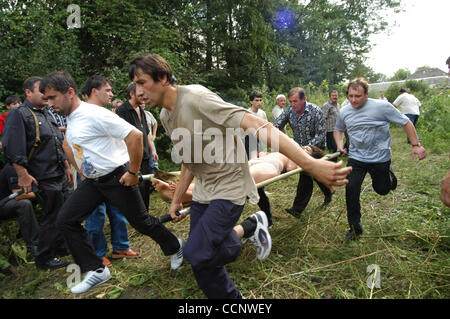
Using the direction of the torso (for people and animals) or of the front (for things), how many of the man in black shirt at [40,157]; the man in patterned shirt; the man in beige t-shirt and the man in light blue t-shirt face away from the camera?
0

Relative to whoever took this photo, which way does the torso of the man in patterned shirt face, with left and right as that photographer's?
facing the viewer and to the left of the viewer

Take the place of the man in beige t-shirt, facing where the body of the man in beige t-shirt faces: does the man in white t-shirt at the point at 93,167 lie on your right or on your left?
on your right

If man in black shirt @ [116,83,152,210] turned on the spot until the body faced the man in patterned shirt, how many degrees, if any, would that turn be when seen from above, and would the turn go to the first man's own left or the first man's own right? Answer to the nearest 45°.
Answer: approximately 45° to the first man's own left

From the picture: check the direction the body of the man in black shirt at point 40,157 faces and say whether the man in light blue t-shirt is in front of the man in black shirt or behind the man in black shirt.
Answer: in front

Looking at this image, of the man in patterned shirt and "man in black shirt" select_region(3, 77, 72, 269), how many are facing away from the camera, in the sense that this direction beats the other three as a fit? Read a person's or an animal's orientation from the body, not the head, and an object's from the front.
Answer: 0

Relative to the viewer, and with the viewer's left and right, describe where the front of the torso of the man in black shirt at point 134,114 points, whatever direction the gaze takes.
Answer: facing the viewer and to the right of the viewer

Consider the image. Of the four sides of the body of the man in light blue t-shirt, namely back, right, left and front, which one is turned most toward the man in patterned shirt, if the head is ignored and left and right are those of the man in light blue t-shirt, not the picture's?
right
